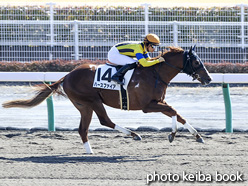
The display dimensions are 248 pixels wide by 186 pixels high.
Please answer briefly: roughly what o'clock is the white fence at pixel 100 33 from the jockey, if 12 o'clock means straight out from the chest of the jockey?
The white fence is roughly at 9 o'clock from the jockey.

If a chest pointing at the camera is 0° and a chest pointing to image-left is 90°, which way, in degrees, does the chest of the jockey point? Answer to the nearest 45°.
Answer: approximately 270°

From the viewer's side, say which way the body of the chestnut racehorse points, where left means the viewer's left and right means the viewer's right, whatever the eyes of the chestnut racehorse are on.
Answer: facing to the right of the viewer

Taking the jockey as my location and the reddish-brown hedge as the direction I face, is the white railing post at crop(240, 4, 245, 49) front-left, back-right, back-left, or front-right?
front-right

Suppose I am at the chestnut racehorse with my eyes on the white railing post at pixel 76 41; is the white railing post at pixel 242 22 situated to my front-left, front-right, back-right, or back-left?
front-right

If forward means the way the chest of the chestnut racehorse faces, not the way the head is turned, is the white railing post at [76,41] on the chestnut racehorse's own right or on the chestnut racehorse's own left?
on the chestnut racehorse's own left

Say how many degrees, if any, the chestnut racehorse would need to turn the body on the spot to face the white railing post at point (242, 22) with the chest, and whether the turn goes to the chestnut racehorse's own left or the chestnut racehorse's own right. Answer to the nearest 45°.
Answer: approximately 90° to the chestnut racehorse's own left

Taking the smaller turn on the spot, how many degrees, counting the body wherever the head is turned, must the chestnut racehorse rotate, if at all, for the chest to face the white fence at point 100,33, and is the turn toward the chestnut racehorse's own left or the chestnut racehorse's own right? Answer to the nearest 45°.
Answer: approximately 90° to the chestnut racehorse's own left

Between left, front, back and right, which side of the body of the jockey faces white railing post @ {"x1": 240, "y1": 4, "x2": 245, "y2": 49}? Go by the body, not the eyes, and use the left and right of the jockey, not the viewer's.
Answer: left

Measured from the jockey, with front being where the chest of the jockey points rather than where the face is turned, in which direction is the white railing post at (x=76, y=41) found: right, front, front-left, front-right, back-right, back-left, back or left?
left
